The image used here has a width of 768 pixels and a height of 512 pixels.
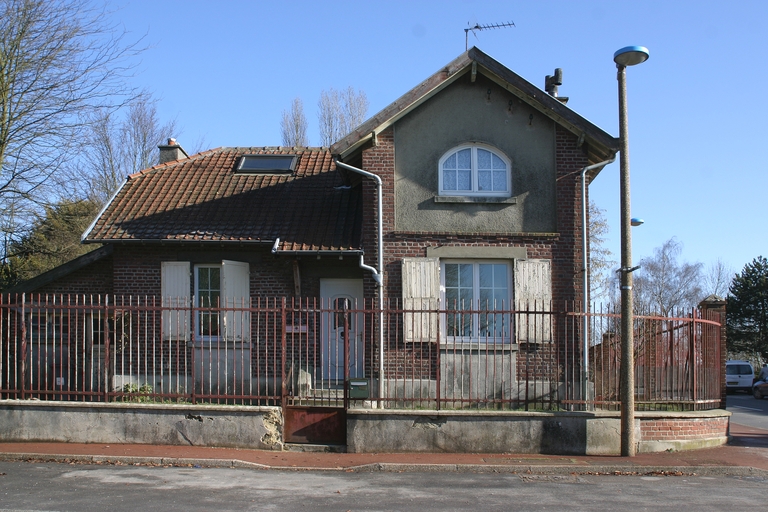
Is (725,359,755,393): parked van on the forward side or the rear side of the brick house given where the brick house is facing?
on the rear side

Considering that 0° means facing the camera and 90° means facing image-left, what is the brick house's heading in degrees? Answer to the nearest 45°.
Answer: approximately 0°

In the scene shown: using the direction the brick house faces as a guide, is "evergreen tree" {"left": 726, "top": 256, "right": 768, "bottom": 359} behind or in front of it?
behind

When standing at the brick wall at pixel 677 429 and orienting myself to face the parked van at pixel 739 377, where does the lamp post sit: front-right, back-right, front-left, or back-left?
back-left
